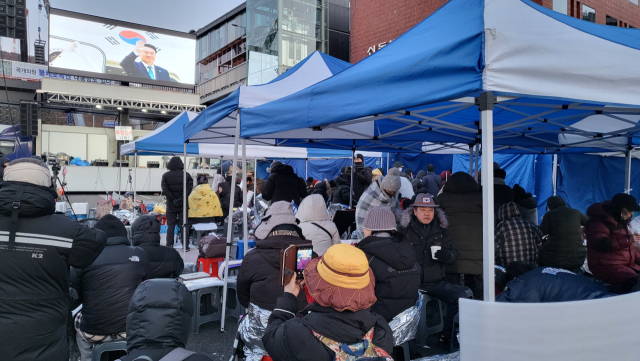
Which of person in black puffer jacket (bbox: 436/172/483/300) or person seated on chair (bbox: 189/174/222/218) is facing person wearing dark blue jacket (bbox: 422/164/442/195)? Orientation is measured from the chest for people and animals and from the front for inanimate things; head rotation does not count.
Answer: the person in black puffer jacket

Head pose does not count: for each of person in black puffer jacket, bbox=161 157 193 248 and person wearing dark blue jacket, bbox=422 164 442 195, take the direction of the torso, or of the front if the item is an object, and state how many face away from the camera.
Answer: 2

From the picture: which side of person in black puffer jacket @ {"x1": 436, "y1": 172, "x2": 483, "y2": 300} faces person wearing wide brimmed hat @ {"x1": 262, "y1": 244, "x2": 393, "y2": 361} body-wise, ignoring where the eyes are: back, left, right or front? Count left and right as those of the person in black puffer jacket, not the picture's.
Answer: back

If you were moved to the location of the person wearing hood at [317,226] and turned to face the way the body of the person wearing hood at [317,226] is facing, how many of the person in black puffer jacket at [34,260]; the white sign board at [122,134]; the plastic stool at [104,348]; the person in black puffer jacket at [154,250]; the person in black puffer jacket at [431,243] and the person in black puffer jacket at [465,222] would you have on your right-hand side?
2

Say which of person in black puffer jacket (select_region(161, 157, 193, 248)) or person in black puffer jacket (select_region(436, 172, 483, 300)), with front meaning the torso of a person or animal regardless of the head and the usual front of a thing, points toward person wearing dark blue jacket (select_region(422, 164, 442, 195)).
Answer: person in black puffer jacket (select_region(436, 172, 483, 300))

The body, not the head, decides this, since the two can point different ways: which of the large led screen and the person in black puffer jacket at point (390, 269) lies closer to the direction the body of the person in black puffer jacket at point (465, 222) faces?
the large led screen

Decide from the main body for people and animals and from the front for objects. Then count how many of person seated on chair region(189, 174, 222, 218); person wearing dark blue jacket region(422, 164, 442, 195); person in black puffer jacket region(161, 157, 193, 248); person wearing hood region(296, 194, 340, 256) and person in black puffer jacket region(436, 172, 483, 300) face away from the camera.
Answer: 5

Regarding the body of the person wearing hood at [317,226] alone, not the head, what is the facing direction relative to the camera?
away from the camera

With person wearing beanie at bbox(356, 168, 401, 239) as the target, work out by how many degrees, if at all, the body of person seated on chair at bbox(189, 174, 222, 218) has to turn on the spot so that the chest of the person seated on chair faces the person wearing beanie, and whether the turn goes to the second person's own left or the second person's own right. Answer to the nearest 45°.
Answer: approximately 135° to the second person's own right

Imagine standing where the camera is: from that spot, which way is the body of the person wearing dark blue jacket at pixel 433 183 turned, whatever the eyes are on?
away from the camera

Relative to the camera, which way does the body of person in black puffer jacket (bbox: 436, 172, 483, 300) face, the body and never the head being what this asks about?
away from the camera

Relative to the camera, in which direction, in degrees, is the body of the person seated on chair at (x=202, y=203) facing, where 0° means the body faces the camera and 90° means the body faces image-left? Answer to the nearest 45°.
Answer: approximately 180°

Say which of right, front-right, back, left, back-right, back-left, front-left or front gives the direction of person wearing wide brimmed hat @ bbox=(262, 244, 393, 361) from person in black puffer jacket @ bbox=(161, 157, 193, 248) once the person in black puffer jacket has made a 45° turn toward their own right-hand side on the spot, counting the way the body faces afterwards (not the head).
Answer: back-right

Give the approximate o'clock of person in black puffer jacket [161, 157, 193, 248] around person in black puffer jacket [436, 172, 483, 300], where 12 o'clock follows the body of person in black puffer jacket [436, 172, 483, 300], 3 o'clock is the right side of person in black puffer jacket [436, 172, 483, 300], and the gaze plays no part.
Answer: person in black puffer jacket [161, 157, 193, 248] is roughly at 10 o'clock from person in black puffer jacket [436, 172, 483, 300].

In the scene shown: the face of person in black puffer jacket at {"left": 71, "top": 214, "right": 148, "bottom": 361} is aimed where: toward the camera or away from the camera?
away from the camera

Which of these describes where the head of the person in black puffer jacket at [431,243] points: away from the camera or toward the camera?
toward the camera

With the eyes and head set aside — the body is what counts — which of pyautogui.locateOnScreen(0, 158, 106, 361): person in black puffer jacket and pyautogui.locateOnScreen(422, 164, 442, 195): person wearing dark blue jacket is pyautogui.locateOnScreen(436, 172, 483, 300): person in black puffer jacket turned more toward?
the person wearing dark blue jacket

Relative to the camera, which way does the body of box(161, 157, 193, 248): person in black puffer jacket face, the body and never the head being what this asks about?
away from the camera
